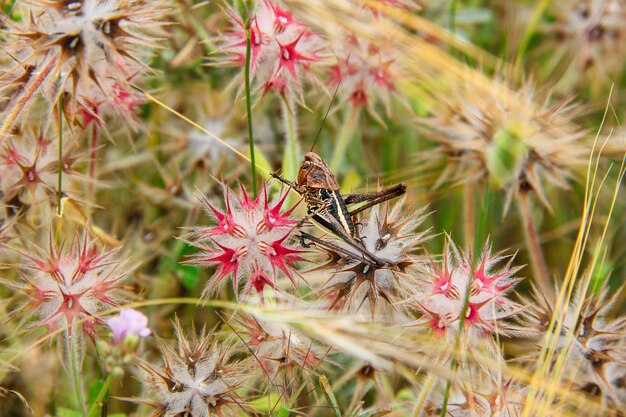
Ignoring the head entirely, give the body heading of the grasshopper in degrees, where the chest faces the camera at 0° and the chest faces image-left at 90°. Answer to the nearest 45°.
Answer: approximately 135°

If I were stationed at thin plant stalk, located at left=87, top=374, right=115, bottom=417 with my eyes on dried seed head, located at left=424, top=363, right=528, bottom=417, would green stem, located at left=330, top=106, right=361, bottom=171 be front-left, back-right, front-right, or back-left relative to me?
front-left

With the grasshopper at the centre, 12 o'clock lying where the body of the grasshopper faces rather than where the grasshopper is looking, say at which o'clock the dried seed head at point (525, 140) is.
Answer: The dried seed head is roughly at 4 o'clock from the grasshopper.

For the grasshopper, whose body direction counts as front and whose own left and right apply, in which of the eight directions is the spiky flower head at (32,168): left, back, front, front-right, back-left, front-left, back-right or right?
front-left

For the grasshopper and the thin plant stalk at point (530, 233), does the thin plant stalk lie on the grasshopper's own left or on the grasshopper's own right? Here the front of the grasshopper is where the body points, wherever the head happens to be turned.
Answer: on the grasshopper's own right
